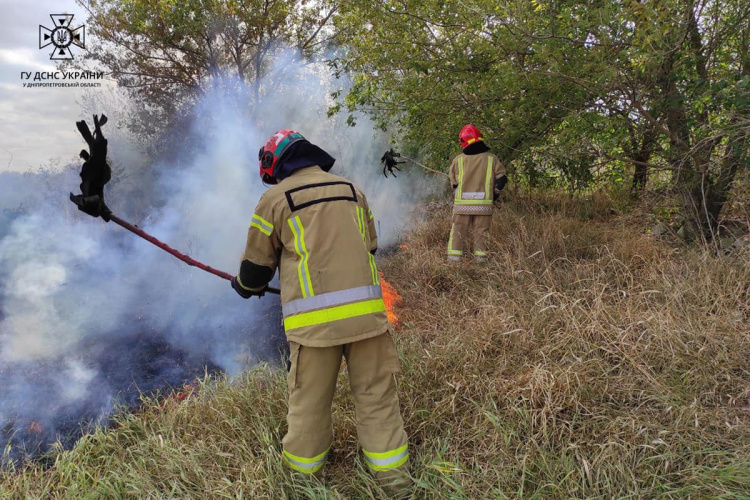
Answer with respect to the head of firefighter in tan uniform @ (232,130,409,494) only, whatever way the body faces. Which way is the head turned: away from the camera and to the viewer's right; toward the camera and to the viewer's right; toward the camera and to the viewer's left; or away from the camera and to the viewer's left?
away from the camera and to the viewer's left

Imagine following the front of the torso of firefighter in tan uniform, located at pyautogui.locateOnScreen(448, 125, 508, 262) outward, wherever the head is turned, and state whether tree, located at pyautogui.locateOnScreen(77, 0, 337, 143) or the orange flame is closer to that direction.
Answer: the tree

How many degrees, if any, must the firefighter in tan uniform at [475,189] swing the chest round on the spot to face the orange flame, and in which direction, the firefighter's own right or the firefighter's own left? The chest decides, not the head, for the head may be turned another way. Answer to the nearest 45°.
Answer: approximately 135° to the firefighter's own left

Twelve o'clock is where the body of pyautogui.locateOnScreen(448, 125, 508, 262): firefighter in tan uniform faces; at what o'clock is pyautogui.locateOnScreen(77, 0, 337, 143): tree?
The tree is roughly at 10 o'clock from the firefighter in tan uniform.

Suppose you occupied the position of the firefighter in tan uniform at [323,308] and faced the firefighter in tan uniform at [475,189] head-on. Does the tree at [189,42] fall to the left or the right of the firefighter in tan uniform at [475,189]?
left

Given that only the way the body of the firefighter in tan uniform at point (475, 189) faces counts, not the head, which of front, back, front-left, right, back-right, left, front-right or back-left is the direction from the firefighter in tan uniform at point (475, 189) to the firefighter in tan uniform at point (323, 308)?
back

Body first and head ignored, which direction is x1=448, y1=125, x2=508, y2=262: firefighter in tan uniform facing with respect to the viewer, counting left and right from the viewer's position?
facing away from the viewer
